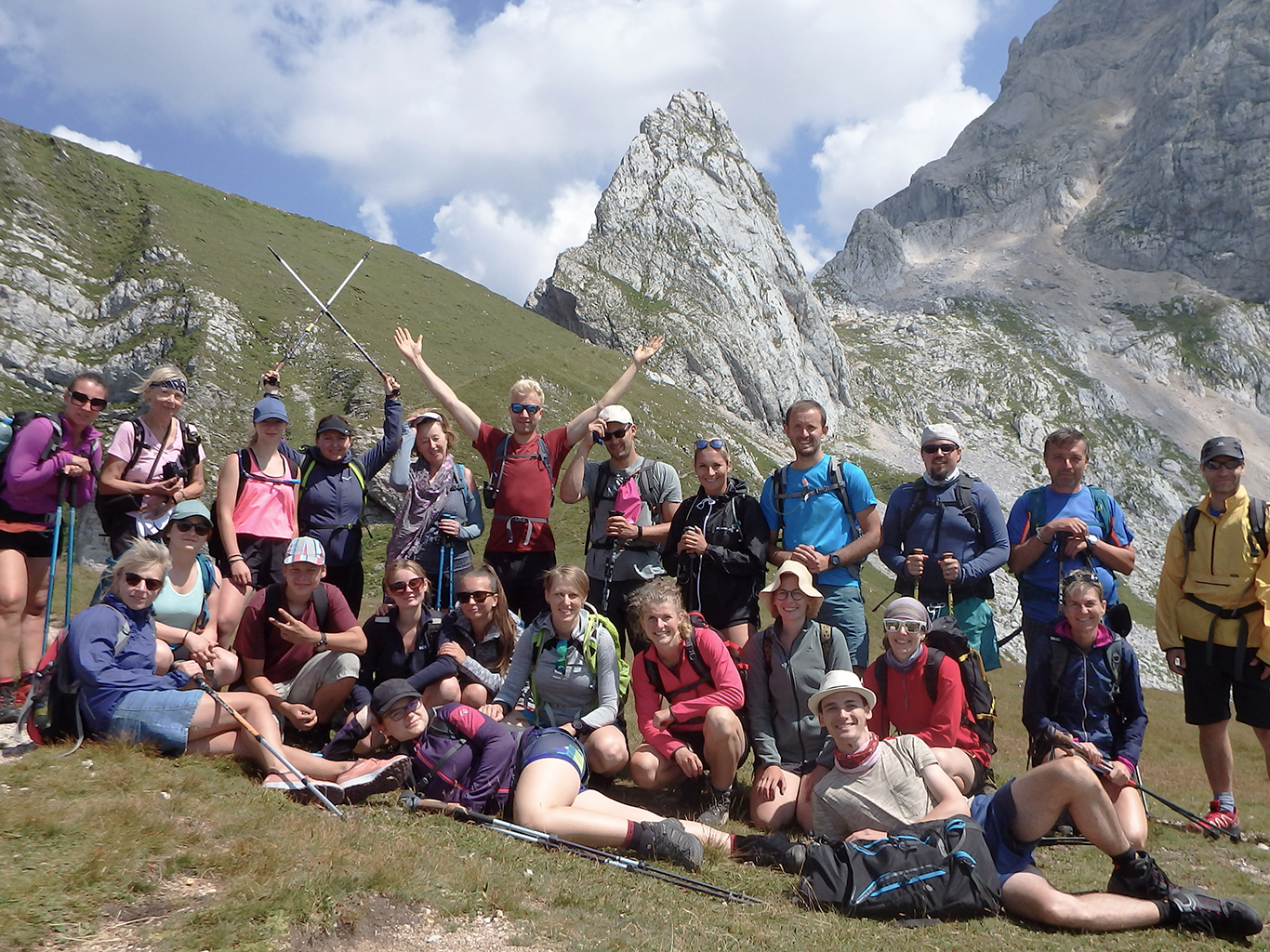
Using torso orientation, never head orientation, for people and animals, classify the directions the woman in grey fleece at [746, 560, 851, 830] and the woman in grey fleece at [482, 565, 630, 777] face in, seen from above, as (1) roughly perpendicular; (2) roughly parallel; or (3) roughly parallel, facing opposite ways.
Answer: roughly parallel

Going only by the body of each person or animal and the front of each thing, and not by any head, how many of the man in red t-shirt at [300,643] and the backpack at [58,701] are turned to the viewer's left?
1

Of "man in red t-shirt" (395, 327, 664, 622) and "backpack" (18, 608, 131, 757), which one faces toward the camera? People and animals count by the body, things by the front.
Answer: the man in red t-shirt

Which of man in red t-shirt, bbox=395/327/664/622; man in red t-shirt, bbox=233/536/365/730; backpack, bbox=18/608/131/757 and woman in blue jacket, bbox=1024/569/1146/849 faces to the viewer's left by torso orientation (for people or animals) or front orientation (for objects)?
the backpack

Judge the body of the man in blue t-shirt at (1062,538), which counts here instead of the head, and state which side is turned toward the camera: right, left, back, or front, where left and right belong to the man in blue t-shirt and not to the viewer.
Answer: front

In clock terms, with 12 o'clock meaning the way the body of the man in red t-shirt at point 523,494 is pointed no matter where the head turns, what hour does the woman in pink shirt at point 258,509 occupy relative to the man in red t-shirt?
The woman in pink shirt is roughly at 3 o'clock from the man in red t-shirt.

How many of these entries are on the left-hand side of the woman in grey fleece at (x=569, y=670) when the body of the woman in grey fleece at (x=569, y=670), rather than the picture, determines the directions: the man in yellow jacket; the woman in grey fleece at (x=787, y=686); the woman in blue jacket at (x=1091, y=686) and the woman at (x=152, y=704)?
3

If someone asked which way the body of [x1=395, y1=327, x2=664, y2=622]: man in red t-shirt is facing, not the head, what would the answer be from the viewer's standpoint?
toward the camera

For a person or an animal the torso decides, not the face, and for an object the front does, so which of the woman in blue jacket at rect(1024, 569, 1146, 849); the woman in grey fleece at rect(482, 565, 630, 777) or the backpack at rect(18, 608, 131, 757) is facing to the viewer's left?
the backpack

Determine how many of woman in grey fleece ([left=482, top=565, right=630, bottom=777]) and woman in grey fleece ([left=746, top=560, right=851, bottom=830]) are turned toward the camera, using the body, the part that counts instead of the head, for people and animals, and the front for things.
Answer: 2

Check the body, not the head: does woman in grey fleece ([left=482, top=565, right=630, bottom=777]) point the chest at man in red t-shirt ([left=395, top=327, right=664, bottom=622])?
no

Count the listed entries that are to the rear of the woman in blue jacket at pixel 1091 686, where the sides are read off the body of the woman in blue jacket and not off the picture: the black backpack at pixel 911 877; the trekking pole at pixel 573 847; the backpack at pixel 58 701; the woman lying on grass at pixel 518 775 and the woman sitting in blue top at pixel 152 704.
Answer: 0

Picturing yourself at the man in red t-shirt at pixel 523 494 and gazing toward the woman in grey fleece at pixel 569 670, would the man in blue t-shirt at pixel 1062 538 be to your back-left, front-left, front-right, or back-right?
front-left

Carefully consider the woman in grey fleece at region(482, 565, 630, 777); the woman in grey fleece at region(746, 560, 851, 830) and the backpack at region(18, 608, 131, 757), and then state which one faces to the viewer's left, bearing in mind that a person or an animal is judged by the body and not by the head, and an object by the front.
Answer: the backpack

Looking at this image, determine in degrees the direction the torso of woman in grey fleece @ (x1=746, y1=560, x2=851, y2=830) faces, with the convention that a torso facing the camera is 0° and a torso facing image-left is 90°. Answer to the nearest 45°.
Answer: approximately 0°

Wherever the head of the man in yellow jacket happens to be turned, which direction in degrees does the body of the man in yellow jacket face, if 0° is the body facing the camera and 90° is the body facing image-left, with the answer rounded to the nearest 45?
approximately 0°

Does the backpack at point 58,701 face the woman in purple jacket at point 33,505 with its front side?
no

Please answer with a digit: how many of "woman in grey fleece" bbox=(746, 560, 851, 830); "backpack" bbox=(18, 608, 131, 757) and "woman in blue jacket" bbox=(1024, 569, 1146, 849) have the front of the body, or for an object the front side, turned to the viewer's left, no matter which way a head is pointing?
1

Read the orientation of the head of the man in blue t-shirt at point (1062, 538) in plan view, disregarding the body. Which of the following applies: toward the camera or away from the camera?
toward the camera
